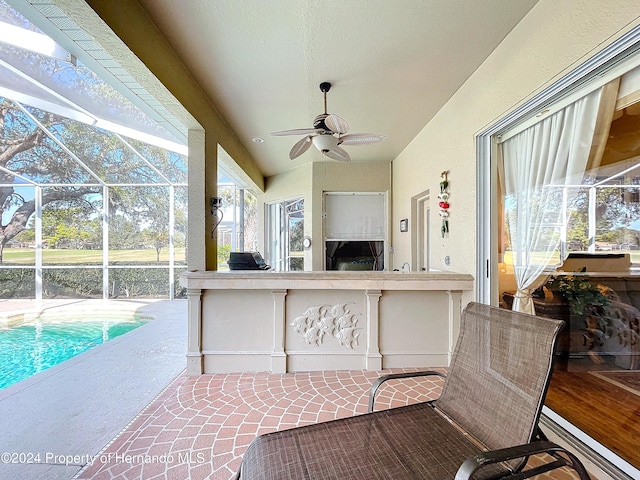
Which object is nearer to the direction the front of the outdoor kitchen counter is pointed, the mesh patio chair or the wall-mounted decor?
the mesh patio chair

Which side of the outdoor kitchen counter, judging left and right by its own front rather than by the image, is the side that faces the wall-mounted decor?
left

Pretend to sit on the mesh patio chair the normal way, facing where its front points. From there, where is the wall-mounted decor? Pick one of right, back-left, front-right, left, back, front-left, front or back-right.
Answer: back-right

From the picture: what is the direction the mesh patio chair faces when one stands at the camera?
facing the viewer and to the left of the viewer

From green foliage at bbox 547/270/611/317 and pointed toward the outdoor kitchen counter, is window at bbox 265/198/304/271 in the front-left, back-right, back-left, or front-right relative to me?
front-right

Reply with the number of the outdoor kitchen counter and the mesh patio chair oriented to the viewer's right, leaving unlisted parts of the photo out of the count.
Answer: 0

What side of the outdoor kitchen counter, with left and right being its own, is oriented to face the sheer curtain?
left

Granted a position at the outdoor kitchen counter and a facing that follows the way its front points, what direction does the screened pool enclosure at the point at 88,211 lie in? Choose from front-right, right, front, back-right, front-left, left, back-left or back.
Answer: back-right

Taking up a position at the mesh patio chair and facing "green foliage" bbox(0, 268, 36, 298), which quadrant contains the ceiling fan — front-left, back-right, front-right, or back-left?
front-right

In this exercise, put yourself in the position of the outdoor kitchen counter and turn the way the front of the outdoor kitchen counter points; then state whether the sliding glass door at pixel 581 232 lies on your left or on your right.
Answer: on your left

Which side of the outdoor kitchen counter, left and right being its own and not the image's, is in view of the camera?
front

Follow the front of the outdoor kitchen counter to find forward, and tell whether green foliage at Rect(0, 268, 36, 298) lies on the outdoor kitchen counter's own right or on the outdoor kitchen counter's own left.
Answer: on the outdoor kitchen counter's own right

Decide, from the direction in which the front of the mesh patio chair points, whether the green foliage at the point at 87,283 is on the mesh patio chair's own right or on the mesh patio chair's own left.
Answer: on the mesh patio chair's own right

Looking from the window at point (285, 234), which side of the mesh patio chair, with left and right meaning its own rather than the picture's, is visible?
right
